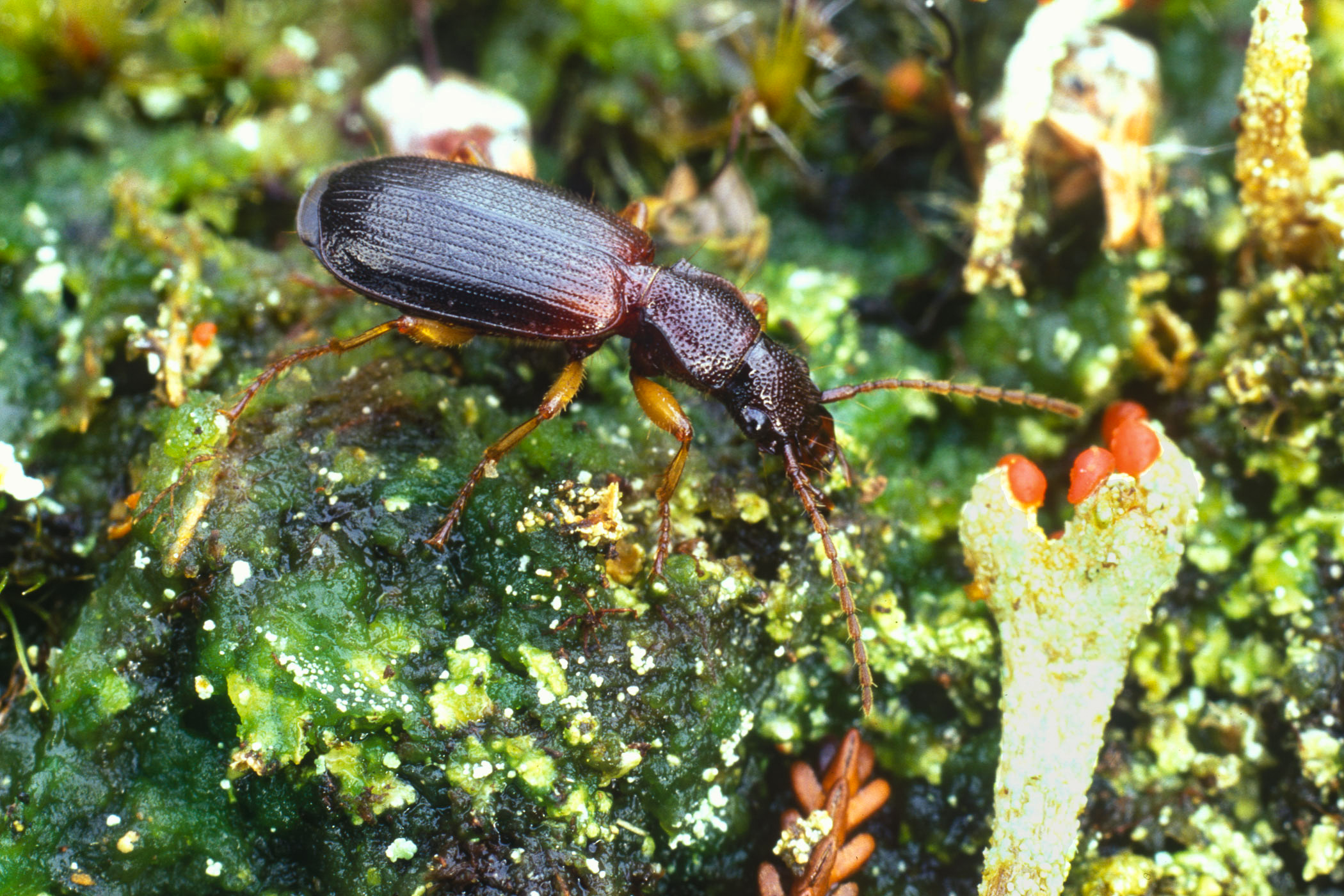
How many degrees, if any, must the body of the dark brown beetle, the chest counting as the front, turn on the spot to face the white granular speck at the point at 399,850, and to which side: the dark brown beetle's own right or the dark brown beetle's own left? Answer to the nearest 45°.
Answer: approximately 45° to the dark brown beetle's own right

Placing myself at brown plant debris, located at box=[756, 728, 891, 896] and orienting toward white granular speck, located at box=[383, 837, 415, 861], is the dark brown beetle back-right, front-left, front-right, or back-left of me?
front-right

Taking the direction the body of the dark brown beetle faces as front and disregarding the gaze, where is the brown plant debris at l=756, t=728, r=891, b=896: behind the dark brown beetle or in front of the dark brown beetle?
in front

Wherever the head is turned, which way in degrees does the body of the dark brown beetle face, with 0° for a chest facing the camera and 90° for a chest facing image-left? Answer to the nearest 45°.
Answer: approximately 315°
